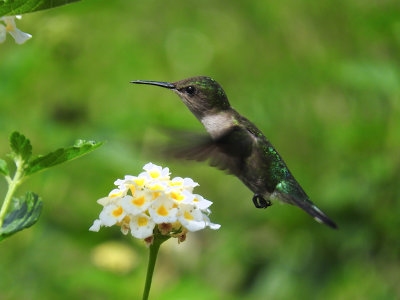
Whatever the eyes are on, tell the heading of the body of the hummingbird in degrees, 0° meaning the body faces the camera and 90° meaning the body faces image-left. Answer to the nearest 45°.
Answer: approximately 90°

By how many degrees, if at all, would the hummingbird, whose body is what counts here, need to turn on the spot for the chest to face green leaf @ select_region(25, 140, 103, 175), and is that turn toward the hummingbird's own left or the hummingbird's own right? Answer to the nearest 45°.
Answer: approximately 45° to the hummingbird's own left

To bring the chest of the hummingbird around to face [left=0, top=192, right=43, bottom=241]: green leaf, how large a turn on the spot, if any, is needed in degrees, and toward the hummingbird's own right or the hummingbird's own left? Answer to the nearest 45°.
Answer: approximately 45° to the hummingbird's own left

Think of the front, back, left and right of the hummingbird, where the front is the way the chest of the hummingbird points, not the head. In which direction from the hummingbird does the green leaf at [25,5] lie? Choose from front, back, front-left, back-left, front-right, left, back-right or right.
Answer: front-left
